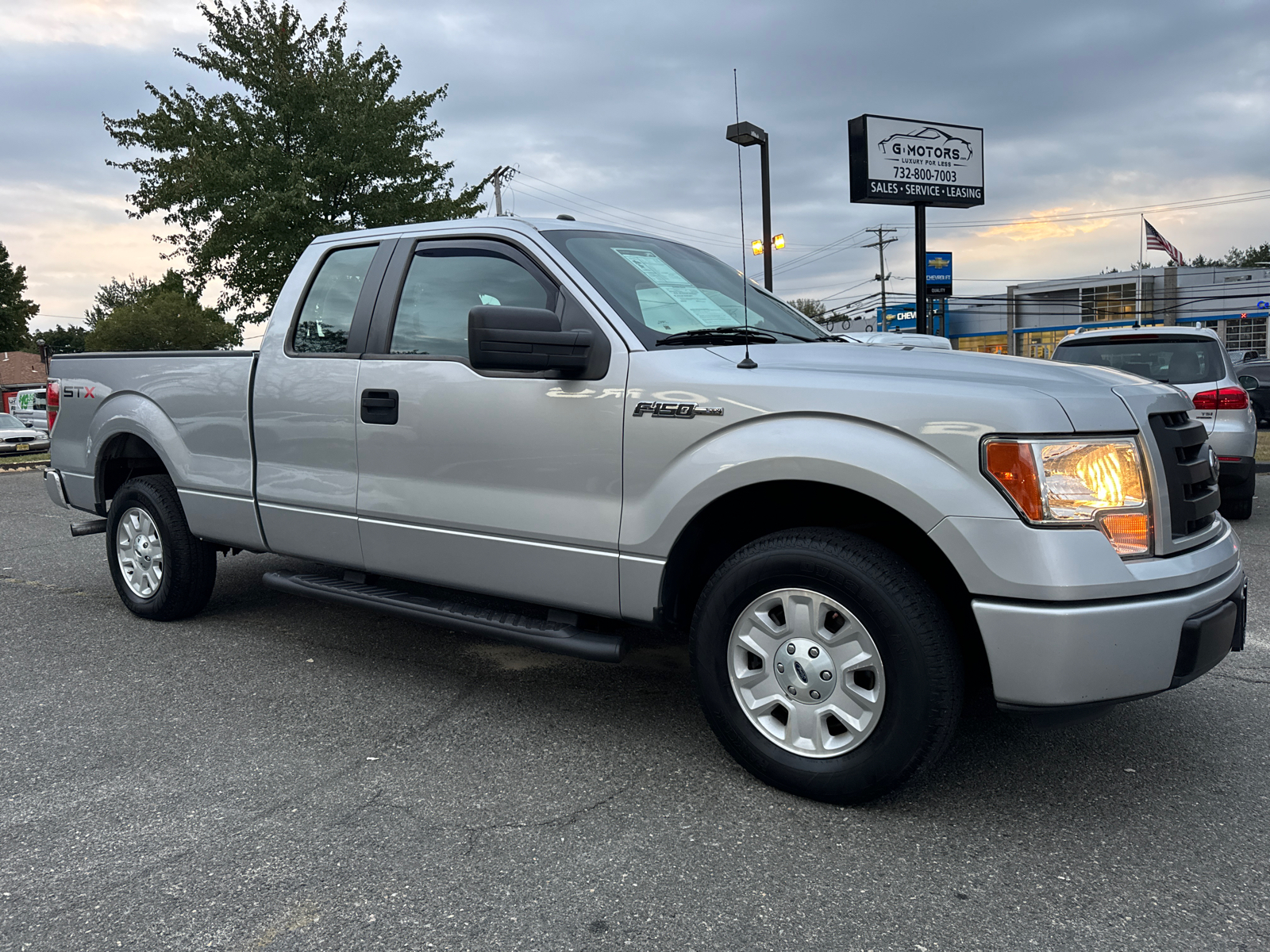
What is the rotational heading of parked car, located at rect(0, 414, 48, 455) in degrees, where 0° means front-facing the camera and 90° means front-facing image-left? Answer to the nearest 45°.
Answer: approximately 315°

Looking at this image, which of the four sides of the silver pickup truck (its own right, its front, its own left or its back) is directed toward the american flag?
left

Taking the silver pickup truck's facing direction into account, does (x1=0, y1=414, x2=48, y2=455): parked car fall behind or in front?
behind

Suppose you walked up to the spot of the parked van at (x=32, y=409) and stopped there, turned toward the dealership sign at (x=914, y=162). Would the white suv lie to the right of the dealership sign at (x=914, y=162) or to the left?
right

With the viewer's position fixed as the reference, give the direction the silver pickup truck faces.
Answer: facing the viewer and to the right of the viewer

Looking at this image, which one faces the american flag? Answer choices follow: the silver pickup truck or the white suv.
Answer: the white suv

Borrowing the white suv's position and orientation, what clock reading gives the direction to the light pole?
The light pole is roughly at 11 o'clock from the white suv.

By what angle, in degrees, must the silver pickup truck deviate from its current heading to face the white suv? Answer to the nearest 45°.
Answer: approximately 90° to its left

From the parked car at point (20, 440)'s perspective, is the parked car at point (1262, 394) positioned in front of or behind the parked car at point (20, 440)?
in front

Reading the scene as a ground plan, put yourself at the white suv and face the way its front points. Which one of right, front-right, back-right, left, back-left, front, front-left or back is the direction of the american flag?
front

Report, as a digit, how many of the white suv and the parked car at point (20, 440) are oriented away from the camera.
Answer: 1

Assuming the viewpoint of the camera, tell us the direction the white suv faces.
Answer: facing away from the viewer

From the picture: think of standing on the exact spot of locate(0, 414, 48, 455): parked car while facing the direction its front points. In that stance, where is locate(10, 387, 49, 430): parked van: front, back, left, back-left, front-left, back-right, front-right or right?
back-left

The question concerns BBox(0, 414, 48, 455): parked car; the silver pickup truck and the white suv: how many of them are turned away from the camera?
1

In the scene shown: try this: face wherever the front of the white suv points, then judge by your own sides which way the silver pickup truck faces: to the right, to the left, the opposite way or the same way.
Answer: to the right

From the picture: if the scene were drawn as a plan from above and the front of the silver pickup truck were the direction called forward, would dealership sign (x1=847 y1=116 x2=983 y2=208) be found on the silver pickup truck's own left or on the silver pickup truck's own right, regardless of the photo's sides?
on the silver pickup truck's own left
